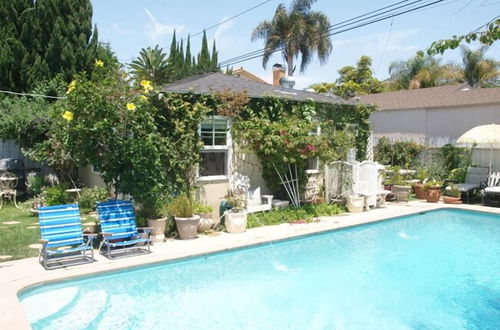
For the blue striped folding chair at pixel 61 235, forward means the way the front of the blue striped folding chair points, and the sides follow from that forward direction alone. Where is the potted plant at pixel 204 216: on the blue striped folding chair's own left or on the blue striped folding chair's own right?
on the blue striped folding chair's own left

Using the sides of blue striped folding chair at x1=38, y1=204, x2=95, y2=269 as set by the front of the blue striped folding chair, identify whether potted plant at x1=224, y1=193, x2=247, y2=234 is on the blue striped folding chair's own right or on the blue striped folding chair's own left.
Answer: on the blue striped folding chair's own left

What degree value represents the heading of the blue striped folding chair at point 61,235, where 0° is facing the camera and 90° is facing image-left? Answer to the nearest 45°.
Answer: approximately 315°

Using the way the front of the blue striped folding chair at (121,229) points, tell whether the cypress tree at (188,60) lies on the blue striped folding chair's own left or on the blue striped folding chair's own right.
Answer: on the blue striped folding chair's own left

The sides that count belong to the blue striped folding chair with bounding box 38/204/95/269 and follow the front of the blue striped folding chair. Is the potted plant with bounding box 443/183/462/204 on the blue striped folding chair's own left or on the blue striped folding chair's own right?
on the blue striped folding chair's own left

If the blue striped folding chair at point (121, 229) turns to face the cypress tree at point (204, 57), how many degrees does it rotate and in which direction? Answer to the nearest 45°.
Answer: approximately 135° to its left

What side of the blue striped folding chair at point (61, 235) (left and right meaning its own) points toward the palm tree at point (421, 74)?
left

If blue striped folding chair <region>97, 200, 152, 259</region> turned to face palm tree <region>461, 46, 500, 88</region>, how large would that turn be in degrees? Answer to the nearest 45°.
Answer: approximately 90° to its left

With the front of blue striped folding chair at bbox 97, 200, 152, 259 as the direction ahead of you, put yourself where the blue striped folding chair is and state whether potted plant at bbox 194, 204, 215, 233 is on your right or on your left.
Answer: on your left
